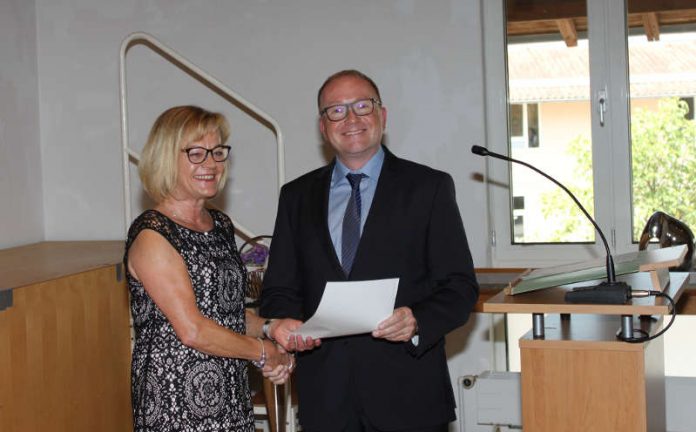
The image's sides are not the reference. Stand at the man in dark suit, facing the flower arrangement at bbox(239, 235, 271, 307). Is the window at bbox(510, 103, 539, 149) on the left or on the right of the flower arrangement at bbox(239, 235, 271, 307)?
right

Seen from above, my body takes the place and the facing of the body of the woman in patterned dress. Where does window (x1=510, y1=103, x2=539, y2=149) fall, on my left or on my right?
on my left

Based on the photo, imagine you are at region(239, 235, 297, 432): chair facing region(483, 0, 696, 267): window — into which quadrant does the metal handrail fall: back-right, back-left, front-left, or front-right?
back-left

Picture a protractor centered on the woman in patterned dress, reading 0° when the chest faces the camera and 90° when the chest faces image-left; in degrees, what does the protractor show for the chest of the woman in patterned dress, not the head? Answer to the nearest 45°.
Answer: approximately 315°

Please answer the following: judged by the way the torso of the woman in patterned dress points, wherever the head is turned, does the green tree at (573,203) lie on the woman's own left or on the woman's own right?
on the woman's own left

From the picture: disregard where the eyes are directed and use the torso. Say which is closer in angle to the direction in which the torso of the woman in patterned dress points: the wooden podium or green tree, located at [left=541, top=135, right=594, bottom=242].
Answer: the wooden podium
